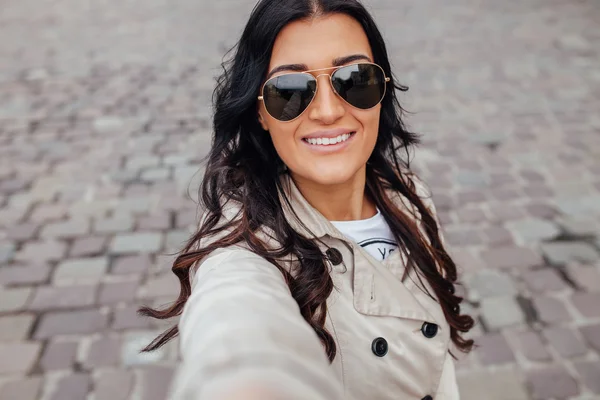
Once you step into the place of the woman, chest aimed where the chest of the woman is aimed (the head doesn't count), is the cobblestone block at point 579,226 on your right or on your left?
on your left

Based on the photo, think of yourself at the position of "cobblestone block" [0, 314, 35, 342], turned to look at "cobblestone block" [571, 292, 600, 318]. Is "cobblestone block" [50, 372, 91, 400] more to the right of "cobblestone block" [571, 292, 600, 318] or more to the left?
right

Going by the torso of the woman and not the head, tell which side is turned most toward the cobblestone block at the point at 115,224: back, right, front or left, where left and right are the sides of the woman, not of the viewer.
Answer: back

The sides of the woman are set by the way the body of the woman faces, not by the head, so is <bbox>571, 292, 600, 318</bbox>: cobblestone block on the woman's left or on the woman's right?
on the woman's left

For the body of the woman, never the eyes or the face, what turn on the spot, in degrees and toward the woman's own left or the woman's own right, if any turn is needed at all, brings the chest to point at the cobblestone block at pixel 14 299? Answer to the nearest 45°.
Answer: approximately 180°

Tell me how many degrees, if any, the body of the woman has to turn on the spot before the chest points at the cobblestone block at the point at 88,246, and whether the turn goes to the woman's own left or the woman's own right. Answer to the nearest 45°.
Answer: approximately 180°

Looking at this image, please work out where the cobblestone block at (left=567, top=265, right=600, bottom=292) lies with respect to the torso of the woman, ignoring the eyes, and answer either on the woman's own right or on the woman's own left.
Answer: on the woman's own left

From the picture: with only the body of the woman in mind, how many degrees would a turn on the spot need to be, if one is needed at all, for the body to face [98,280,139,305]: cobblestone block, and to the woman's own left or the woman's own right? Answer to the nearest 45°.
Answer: approximately 180°

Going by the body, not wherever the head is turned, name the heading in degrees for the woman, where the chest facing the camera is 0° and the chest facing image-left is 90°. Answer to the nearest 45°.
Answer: approximately 315°

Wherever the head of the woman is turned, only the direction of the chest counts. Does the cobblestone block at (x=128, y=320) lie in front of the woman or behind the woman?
behind

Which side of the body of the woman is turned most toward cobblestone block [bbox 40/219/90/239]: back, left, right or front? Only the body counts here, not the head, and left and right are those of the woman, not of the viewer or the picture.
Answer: back
